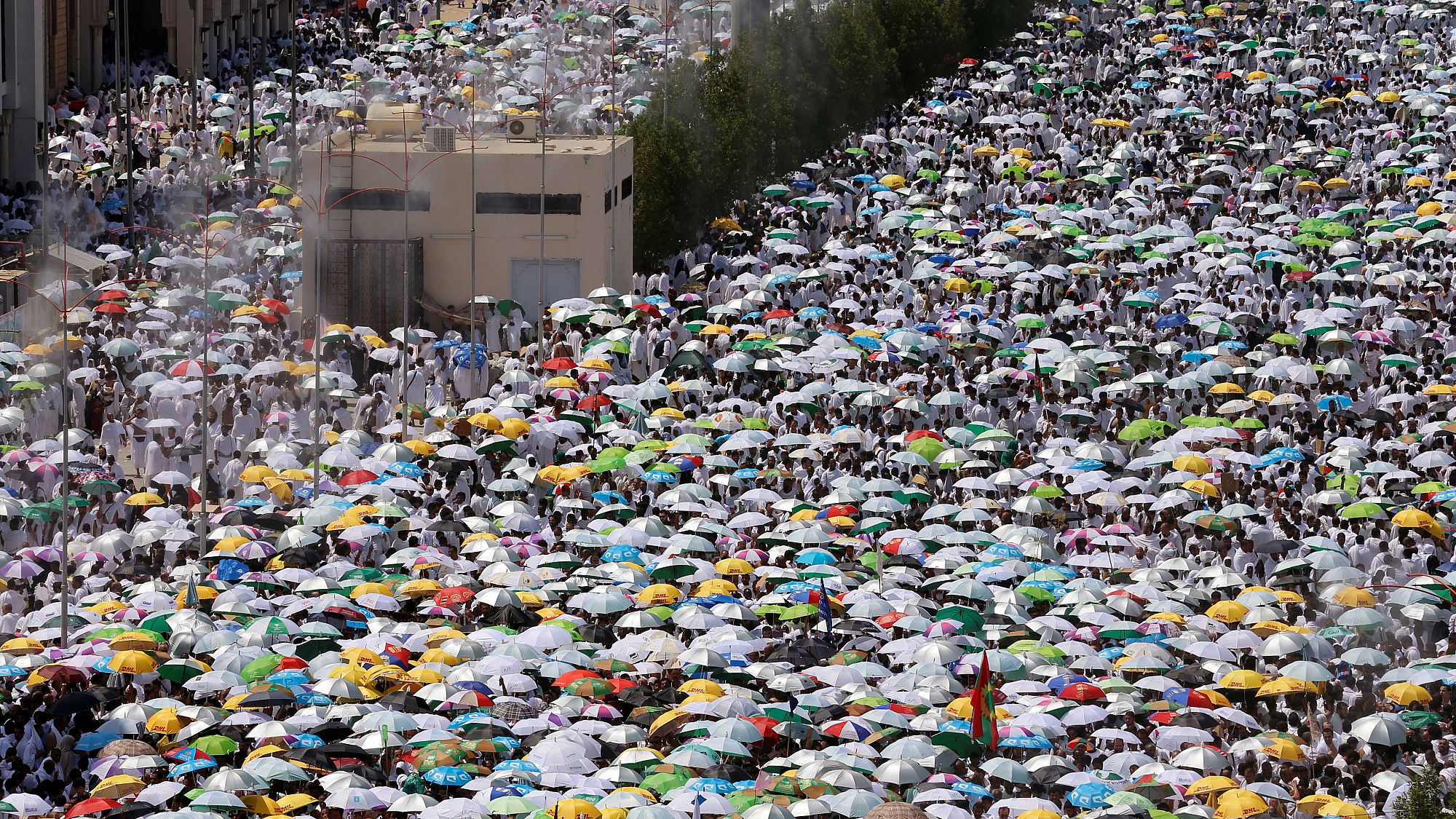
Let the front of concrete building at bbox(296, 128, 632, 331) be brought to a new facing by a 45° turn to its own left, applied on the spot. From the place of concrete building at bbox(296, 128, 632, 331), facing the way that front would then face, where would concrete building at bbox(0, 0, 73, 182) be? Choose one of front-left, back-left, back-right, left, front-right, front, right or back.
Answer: back

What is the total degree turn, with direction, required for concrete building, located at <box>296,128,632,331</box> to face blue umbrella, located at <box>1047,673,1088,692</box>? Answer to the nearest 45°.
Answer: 0° — it already faces it

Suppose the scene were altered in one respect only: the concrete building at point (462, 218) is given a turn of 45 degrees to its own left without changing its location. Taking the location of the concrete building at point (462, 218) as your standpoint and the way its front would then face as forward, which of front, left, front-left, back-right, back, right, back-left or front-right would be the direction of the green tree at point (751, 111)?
left

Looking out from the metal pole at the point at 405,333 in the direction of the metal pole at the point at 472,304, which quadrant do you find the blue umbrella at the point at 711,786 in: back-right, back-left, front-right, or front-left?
back-right

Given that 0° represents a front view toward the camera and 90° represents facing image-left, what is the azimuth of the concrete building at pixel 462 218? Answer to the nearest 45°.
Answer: approximately 0°

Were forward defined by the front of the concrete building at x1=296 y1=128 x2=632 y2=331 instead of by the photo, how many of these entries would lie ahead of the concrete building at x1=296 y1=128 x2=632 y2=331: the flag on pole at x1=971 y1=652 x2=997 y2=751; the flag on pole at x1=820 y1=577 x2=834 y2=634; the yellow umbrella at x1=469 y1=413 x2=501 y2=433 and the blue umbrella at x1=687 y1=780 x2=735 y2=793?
4

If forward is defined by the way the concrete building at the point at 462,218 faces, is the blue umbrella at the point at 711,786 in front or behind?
in front

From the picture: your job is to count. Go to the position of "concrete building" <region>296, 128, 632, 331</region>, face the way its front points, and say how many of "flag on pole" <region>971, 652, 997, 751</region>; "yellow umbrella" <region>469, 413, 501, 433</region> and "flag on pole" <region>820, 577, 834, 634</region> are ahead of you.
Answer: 3

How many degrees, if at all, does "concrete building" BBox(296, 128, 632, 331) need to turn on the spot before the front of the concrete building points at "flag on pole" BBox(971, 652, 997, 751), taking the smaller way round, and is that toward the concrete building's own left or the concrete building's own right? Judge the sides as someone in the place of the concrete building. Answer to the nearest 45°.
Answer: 0° — it already faces it

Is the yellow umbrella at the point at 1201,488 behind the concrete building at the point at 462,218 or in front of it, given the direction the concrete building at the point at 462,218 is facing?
in front

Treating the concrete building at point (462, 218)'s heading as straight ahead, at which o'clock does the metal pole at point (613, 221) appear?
The metal pole is roughly at 9 o'clock from the concrete building.

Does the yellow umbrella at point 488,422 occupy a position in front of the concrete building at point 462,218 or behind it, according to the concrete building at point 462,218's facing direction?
in front

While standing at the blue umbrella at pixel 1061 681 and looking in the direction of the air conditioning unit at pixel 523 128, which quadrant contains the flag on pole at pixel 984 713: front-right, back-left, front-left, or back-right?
back-left

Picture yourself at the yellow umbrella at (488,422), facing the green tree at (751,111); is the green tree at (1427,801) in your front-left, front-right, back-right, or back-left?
back-right

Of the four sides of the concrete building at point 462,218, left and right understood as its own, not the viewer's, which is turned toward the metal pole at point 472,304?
front
